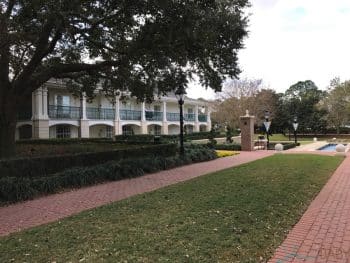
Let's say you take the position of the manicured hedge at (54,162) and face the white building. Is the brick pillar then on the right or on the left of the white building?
right

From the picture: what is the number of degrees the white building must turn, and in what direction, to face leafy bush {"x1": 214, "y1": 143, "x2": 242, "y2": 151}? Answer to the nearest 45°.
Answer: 0° — it already faces it

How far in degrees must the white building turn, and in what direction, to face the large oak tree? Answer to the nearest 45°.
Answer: approximately 45° to its right

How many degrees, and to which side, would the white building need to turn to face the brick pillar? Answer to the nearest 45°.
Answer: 0° — it already faces it

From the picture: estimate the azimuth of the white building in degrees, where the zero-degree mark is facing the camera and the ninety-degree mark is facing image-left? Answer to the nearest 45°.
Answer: approximately 315°
